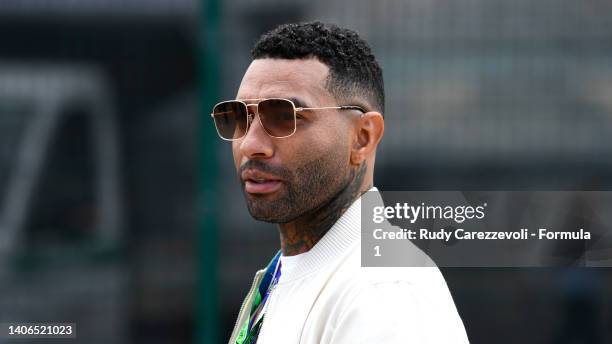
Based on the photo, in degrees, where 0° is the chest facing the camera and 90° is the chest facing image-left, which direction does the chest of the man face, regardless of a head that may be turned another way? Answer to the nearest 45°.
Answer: approximately 45°
